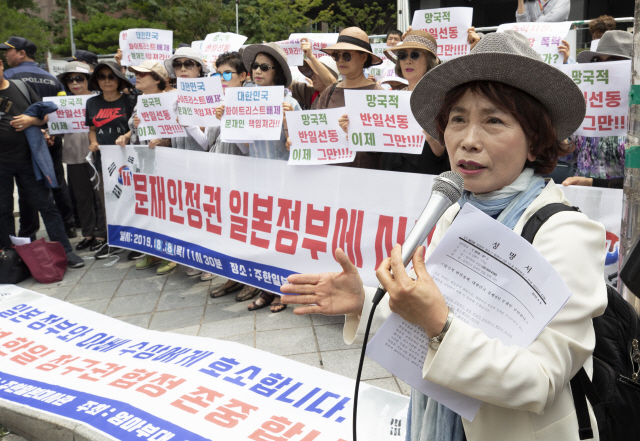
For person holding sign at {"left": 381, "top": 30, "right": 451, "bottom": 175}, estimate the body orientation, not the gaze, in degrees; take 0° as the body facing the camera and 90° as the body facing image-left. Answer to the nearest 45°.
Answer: approximately 45°

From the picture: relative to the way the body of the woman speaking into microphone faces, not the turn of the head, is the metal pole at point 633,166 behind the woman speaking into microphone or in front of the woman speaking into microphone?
behind

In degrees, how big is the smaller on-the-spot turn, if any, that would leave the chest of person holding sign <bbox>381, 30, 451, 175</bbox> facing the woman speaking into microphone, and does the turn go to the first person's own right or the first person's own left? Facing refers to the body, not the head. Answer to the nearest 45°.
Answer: approximately 45° to the first person's own left

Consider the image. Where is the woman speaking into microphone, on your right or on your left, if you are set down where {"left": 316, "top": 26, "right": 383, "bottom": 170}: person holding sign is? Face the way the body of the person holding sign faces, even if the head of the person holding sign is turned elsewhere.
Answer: on your left

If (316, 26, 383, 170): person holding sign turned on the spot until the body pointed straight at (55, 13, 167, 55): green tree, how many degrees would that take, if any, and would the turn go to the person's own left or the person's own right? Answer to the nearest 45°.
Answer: approximately 90° to the person's own right

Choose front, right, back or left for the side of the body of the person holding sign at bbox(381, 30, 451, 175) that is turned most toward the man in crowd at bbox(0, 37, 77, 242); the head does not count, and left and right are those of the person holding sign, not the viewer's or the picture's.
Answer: right

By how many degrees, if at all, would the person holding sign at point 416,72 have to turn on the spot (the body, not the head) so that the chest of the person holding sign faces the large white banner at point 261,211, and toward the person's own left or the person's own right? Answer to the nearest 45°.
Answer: approximately 45° to the person's own right

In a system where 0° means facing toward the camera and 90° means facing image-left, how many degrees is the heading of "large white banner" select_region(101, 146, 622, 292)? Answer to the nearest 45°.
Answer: approximately 45°

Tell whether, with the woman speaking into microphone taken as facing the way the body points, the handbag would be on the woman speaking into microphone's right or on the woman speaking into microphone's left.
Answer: on the woman speaking into microphone's right

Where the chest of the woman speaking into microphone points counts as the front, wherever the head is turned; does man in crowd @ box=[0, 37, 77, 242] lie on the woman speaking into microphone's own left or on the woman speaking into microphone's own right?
on the woman speaking into microphone's own right
